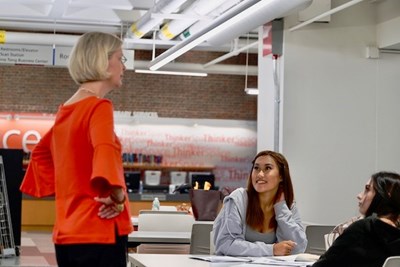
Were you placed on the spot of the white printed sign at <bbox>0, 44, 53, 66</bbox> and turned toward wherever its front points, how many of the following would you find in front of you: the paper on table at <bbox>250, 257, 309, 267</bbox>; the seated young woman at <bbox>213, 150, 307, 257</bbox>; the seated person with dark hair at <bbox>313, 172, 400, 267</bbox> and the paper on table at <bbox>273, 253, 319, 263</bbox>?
4

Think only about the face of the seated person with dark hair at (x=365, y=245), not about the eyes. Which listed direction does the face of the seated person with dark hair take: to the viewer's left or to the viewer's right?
to the viewer's left

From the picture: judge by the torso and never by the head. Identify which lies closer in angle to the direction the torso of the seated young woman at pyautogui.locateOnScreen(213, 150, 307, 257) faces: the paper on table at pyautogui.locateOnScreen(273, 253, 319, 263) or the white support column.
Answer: the paper on table

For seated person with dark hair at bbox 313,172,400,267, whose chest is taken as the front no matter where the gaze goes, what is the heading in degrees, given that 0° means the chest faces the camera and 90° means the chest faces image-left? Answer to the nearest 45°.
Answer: approximately 135°

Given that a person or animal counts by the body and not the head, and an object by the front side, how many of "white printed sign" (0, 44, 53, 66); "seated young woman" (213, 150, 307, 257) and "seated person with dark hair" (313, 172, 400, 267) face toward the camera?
2

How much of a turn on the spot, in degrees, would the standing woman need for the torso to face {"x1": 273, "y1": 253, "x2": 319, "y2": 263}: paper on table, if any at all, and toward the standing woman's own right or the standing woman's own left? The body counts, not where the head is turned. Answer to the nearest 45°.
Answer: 0° — they already face it

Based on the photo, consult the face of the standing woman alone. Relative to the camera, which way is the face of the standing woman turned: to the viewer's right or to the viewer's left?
to the viewer's right
